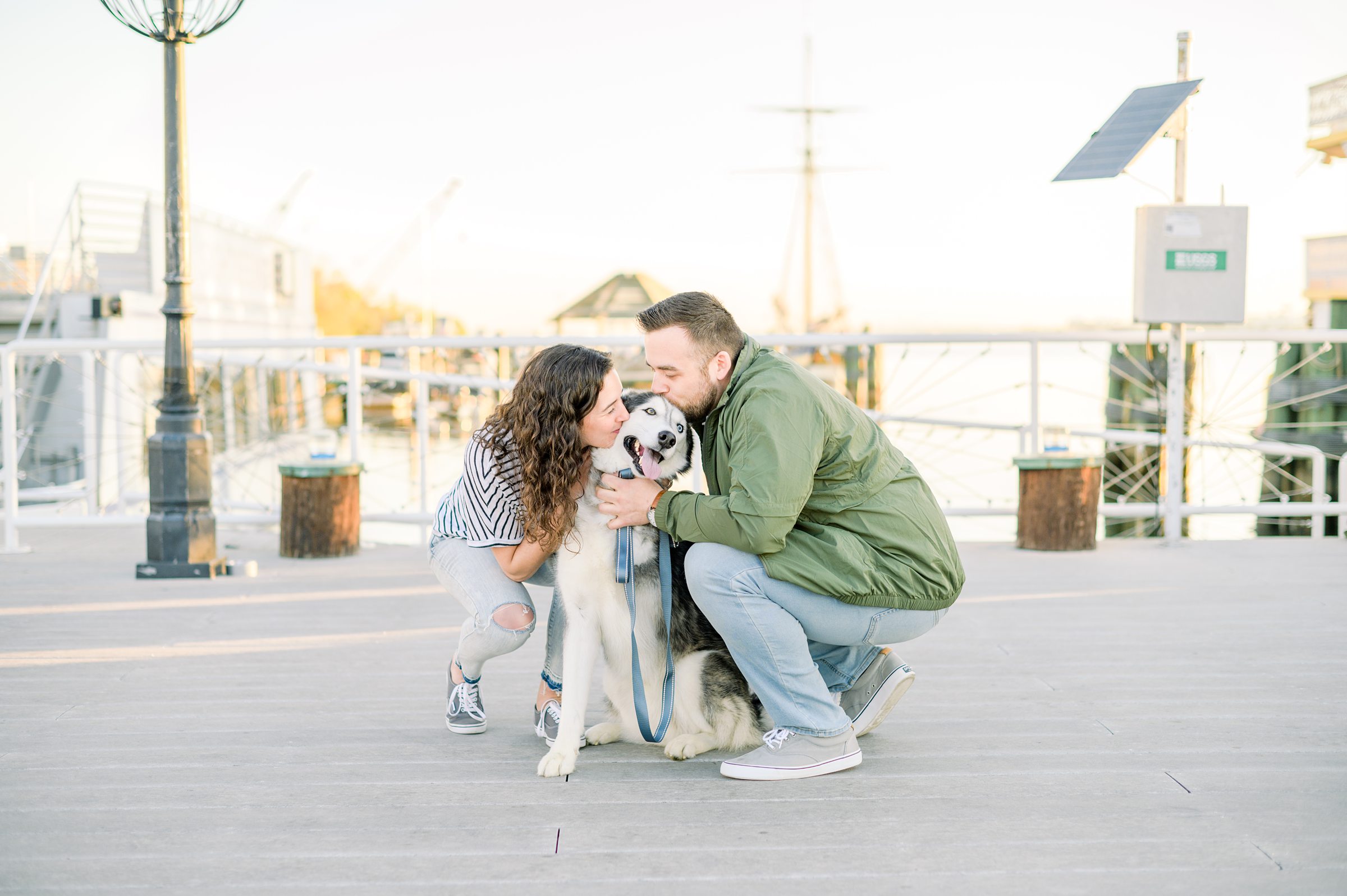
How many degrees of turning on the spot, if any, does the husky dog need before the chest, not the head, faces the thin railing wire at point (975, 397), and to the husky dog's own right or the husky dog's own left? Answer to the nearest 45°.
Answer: approximately 180°

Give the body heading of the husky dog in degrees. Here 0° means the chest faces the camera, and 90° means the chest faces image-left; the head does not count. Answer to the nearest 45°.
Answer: approximately 45°

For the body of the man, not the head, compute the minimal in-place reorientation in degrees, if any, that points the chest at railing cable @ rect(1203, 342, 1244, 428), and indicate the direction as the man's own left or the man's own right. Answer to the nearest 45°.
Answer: approximately 135° to the man's own right

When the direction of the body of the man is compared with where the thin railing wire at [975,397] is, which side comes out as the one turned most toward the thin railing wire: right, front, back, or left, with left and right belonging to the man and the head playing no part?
right

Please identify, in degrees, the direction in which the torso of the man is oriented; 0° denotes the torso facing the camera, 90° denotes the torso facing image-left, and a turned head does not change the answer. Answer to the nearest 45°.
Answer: approximately 90°

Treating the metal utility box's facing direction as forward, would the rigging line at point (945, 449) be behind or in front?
behind

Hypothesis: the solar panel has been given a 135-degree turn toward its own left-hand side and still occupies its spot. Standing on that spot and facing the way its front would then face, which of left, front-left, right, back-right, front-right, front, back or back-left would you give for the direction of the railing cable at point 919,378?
back-left

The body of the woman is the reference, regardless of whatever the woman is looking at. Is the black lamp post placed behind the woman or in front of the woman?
behind

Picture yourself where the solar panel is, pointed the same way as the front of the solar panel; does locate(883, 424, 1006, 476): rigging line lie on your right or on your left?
on your right

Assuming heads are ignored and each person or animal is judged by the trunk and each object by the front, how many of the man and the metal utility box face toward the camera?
1

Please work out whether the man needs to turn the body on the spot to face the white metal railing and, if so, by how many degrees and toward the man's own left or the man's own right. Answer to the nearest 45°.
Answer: approximately 90° to the man's own right

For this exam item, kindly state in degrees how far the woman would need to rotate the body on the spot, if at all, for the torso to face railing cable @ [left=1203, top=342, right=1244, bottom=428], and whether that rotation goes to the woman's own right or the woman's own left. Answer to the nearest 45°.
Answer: approximately 90° to the woman's own left
